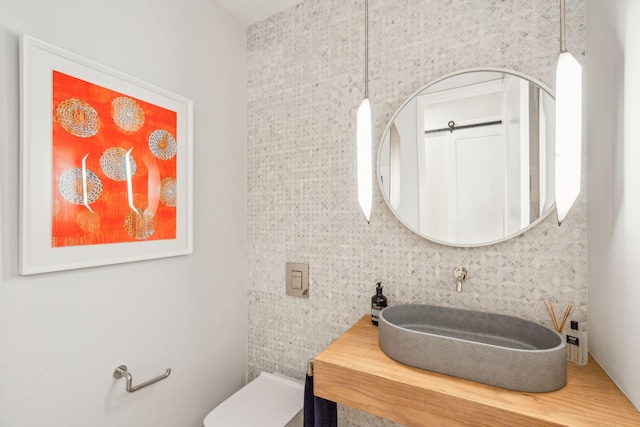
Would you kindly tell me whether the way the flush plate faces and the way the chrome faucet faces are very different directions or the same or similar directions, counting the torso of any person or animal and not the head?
same or similar directions

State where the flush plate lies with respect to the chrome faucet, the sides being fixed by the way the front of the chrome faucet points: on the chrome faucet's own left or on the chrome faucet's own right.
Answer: on the chrome faucet's own right

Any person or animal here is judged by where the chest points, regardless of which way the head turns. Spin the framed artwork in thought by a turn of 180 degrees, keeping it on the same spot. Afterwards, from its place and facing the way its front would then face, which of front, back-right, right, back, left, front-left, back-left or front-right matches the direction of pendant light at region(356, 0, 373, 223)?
back

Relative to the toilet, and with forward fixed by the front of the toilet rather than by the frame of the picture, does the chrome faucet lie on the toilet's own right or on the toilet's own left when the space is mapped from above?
on the toilet's own left

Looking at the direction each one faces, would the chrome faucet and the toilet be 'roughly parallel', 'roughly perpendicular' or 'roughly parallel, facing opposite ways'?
roughly parallel

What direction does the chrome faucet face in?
toward the camera

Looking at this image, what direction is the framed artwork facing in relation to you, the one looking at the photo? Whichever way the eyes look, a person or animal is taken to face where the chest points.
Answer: facing the viewer and to the right of the viewer

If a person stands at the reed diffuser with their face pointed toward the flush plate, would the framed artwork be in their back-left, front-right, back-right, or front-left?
front-left

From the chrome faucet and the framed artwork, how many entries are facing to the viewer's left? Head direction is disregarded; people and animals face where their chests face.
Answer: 0

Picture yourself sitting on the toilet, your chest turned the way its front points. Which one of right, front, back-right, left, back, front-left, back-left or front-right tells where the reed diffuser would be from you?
left

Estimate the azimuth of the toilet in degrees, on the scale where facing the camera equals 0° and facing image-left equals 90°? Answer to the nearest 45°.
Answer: approximately 45°

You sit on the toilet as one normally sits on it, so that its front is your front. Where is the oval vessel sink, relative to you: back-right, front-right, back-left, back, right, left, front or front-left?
left

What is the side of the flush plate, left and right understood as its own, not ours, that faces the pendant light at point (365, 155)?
left

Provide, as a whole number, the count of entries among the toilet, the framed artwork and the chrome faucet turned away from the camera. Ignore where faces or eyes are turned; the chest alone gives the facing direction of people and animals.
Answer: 0
